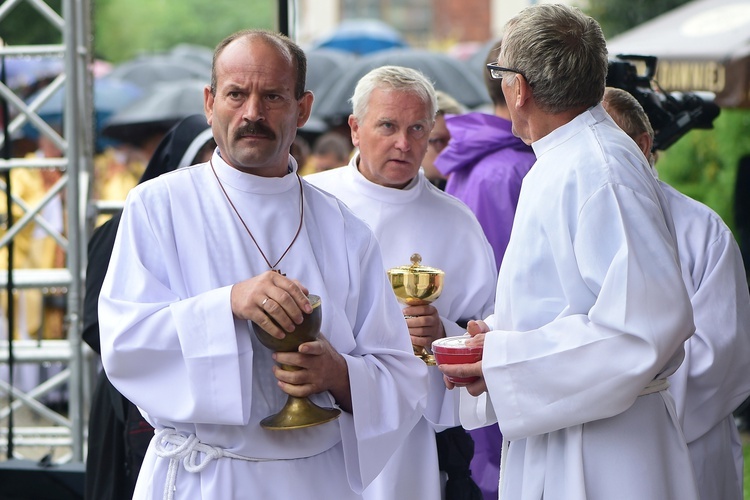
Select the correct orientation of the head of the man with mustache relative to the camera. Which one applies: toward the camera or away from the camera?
toward the camera

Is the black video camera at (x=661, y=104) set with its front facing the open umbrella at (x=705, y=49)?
no

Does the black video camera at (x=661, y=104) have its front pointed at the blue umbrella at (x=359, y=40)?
no

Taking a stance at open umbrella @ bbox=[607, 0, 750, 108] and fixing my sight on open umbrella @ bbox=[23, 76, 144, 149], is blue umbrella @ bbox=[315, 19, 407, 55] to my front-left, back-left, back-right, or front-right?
front-right

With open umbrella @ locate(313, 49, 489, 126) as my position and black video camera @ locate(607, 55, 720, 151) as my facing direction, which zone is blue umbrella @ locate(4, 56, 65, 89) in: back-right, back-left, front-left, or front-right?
back-right

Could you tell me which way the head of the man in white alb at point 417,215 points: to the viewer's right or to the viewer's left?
to the viewer's right
